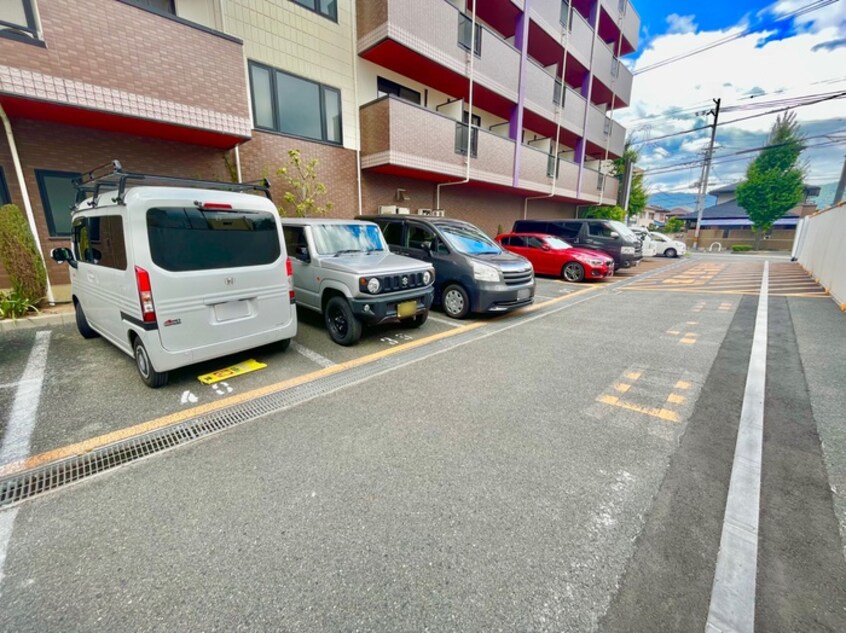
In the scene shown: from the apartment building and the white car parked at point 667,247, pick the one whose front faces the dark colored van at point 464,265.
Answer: the apartment building

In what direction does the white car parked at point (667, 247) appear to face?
to the viewer's right

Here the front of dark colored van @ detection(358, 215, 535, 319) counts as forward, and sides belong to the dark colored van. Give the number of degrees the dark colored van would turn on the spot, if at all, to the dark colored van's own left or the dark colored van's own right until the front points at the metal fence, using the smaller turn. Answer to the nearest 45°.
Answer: approximately 45° to the dark colored van's own left

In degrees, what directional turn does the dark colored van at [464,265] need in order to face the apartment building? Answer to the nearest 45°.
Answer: approximately 180°

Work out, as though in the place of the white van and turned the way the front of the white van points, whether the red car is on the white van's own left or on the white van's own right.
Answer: on the white van's own right

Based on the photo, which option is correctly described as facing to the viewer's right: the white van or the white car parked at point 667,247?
the white car parked

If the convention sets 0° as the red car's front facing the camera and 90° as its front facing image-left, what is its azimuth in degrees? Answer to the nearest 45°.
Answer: approximately 315°

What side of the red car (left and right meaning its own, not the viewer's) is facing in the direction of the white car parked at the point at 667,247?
left

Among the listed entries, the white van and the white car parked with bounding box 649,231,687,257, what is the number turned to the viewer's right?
1

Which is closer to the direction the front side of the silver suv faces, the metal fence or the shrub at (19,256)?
the metal fence

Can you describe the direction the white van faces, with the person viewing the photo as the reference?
facing away from the viewer and to the left of the viewer
